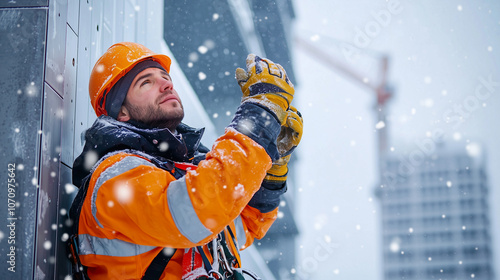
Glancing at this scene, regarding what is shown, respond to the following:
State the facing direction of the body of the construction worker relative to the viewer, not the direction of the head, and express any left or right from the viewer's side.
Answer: facing the viewer and to the right of the viewer

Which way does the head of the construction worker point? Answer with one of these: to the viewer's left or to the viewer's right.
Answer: to the viewer's right
